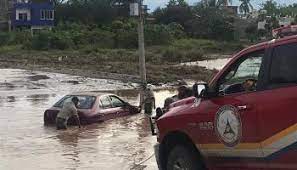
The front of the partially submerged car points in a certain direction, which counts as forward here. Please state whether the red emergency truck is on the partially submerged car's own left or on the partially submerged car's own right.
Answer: on the partially submerged car's own right

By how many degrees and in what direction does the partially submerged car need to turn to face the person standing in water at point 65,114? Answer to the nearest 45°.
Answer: approximately 180°

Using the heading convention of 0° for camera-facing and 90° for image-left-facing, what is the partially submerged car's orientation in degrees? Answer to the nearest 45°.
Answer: approximately 225°
